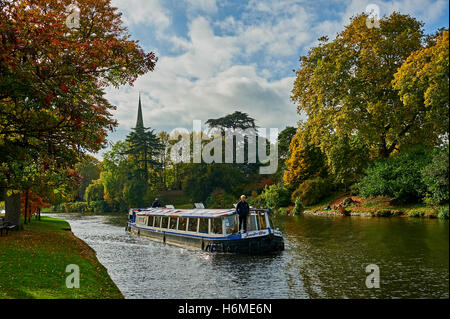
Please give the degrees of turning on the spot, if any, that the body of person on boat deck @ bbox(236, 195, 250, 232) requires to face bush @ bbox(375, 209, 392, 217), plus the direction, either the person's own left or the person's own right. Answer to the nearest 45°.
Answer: approximately 135° to the person's own left

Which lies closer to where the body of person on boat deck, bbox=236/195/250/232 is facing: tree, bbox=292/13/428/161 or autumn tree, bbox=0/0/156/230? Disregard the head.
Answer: the autumn tree

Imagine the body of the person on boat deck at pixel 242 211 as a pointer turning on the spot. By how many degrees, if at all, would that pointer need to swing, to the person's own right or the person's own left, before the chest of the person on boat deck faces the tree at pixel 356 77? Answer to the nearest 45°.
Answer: approximately 135° to the person's own left
